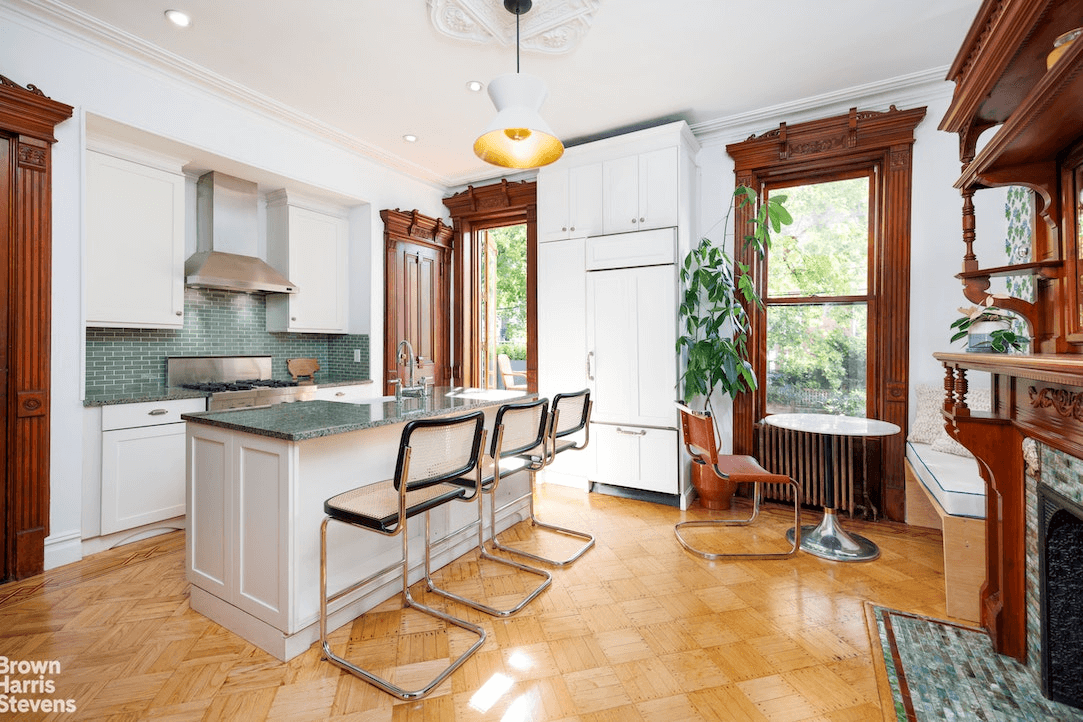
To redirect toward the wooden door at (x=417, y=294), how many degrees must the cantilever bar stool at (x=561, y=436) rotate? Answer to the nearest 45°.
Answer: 0° — it already faces it

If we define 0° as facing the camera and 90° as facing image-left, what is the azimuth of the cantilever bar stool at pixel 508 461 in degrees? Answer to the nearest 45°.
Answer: approximately 135°

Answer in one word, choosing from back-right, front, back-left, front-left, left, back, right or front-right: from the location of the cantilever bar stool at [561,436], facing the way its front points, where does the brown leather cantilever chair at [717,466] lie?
back-right

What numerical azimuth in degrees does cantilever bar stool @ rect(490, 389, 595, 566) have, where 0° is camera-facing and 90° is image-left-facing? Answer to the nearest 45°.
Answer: approximately 135°

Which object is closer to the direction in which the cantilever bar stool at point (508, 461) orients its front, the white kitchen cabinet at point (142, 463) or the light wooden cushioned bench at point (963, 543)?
the white kitchen cabinet

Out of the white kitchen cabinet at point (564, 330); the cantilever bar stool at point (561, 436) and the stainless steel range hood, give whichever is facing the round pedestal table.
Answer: the stainless steel range hood

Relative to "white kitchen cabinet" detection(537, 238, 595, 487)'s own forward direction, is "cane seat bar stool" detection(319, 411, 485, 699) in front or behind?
in front

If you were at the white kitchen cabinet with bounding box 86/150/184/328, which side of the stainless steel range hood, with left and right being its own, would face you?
right

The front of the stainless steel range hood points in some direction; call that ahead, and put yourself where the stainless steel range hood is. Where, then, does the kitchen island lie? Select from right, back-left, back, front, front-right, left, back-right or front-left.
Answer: front-right

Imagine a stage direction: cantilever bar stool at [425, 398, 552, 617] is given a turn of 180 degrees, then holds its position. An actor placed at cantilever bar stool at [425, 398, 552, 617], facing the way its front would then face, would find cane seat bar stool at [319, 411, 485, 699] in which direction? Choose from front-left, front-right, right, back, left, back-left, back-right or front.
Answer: right

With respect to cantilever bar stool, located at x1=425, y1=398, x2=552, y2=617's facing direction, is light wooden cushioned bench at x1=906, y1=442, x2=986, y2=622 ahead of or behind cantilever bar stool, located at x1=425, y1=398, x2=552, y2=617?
behind
